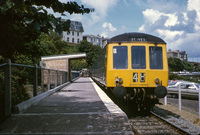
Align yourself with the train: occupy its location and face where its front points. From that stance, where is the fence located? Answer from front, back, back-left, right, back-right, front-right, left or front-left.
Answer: front-right

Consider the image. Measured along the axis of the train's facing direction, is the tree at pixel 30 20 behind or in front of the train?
in front

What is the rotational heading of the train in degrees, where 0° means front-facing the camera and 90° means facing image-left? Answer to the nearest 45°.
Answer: approximately 0°
